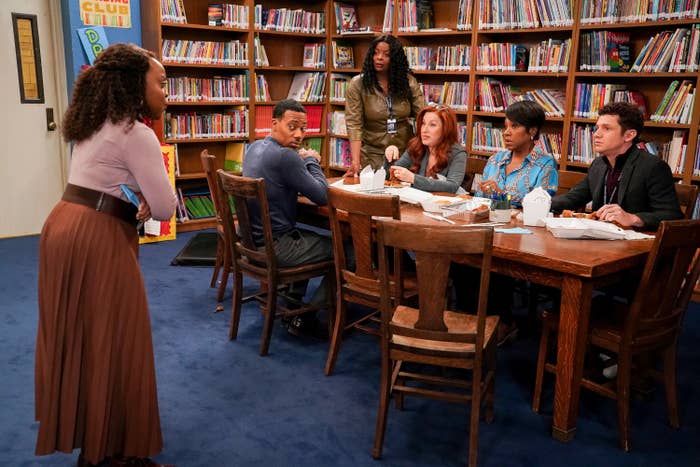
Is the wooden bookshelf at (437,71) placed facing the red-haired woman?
yes

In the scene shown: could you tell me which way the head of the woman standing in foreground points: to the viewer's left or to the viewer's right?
to the viewer's right

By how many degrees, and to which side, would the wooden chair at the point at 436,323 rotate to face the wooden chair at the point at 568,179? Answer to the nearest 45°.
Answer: approximately 45° to its right

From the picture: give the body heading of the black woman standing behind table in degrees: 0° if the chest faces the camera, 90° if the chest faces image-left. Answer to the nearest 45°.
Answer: approximately 0°

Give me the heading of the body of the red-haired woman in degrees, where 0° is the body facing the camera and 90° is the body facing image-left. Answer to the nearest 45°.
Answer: approximately 45°

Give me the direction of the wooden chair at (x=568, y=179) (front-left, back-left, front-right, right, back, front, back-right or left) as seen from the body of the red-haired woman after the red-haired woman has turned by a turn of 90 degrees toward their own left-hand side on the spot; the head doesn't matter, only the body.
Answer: front-left

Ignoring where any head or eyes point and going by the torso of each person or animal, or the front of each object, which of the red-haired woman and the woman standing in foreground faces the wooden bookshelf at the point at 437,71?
the woman standing in foreground

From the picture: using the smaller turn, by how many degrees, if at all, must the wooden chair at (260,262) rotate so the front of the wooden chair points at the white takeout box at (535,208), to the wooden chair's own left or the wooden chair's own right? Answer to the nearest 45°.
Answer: approximately 45° to the wooden chair's own right

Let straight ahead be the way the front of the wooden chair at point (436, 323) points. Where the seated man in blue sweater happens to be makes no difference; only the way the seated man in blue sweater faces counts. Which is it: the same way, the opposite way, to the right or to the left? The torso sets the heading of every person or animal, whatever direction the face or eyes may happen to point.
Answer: to the right

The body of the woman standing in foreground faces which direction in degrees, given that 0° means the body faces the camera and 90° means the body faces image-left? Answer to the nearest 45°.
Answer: approximately 225°

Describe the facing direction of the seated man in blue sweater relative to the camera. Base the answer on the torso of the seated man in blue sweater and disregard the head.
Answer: to the viewer's right
